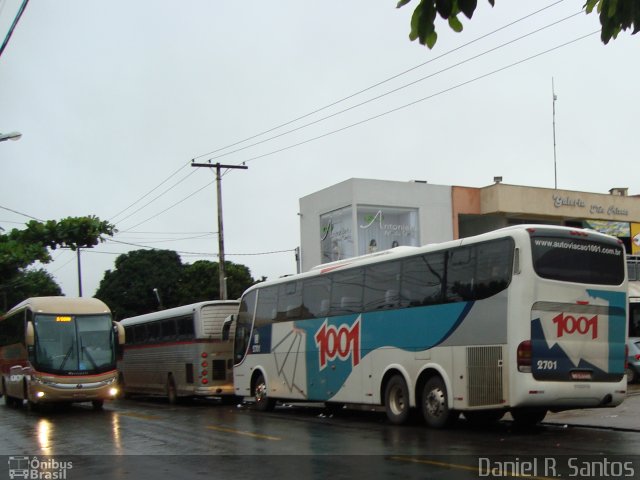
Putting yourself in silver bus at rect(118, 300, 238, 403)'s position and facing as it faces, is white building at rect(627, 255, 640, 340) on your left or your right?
on your right

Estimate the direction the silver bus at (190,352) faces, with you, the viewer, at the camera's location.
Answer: facing away from the viewer and to the left of the viewer

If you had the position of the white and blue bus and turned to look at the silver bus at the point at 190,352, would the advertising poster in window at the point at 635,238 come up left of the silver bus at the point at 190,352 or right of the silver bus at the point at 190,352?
right

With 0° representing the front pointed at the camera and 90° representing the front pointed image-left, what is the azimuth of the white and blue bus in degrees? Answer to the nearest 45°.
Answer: approximately 135°

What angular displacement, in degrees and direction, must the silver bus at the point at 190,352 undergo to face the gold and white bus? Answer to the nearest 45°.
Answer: approximately 90° to its left

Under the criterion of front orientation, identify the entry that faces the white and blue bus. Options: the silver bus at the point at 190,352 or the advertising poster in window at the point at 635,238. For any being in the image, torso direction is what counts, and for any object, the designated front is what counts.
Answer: the advertising poster in window

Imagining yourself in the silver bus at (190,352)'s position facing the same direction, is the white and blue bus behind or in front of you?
behind

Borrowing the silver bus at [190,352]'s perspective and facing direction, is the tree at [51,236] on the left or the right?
on its left
